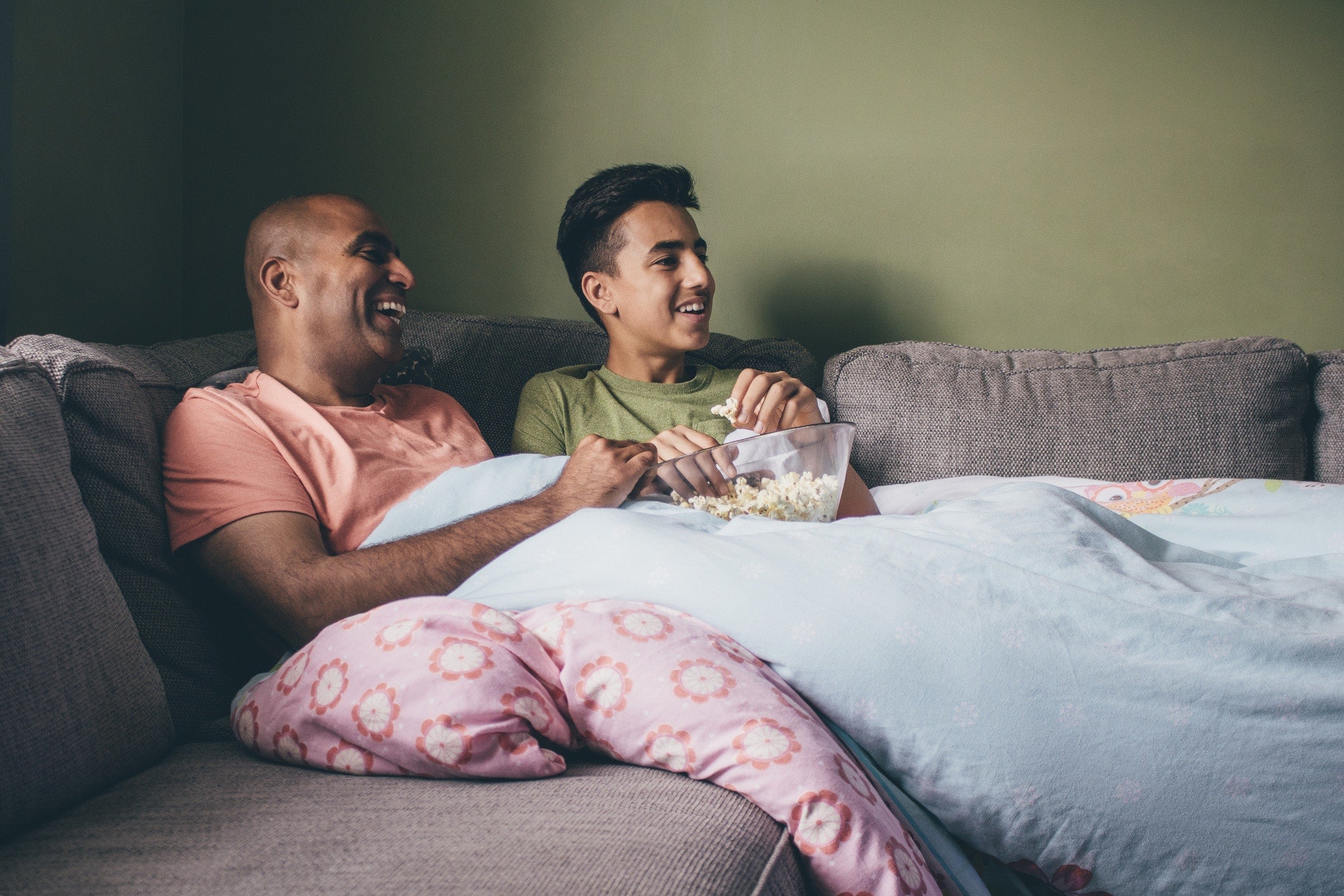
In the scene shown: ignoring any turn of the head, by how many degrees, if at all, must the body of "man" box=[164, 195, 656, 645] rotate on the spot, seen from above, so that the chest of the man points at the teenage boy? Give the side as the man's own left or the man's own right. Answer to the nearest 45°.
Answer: approximately 90° to the man's own left

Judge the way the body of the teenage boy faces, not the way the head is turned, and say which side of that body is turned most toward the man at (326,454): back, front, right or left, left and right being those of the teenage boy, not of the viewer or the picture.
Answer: right

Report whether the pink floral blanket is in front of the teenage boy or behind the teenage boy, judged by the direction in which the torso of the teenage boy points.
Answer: in front

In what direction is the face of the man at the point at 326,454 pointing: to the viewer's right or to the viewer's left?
to the viewer's right

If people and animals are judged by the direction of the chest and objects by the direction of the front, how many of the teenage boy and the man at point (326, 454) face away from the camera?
0

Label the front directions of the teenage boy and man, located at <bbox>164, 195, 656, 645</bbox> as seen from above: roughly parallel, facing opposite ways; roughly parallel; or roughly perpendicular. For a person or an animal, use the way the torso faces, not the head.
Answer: roughly parallel

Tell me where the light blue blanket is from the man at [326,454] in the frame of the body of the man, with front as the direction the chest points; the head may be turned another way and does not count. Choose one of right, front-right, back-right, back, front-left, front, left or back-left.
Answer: front

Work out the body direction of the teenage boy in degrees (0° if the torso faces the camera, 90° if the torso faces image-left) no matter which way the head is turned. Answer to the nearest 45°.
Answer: approximately 315°
